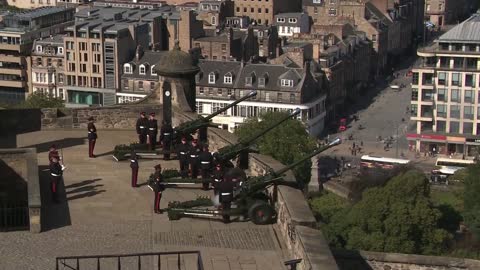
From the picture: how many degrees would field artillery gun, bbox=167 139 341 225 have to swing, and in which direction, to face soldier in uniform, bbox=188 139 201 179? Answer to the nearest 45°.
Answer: approximately 135° to its left

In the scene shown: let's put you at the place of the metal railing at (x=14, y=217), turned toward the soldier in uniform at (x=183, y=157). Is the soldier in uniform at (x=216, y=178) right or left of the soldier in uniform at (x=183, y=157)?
right

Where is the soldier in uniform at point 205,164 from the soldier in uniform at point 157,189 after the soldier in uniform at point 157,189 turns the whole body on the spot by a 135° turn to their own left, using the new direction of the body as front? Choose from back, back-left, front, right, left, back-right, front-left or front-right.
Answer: right

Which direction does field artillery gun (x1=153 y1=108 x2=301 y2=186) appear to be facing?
to the viewer's right

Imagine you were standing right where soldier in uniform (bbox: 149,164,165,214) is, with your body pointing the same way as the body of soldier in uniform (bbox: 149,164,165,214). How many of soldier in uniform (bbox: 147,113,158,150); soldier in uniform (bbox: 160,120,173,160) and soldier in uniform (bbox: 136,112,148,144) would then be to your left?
3

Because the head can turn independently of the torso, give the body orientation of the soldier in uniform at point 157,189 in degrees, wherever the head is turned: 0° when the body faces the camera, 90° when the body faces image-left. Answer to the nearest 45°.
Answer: approximately 270°

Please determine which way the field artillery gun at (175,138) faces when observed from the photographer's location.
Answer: facing to the right of the viewer

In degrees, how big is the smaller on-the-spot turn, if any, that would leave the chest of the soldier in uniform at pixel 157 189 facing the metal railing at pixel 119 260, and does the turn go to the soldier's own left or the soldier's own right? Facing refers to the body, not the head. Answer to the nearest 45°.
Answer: approximately 90° to the soldier's own right

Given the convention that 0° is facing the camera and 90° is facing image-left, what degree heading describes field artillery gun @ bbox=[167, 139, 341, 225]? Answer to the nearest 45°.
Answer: approximately 270°

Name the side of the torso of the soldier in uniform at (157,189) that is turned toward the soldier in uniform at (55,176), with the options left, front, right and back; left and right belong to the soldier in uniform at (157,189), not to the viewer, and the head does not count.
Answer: back

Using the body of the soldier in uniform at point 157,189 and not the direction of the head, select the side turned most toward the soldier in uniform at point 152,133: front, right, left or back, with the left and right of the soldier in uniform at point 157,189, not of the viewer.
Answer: left

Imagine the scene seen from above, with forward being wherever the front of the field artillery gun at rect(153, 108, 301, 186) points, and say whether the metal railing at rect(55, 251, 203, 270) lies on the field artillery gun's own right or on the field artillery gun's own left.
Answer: on the field artillery gun's own right
